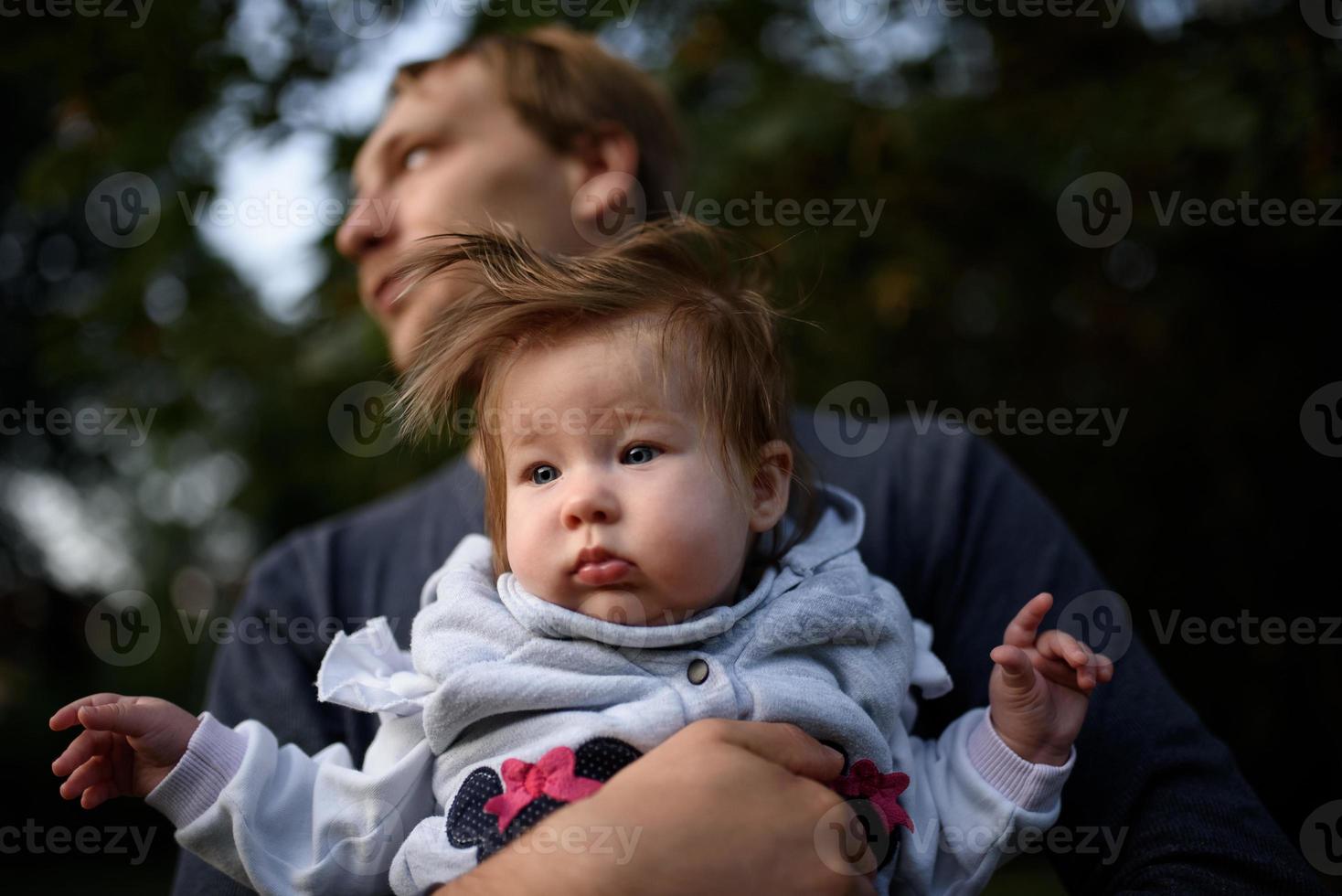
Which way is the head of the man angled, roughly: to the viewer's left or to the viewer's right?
to the viewer's left

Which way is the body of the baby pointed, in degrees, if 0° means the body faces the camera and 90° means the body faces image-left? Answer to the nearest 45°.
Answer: approximately 0°
